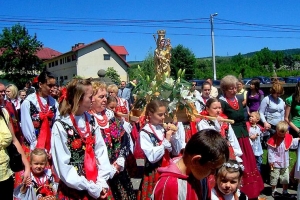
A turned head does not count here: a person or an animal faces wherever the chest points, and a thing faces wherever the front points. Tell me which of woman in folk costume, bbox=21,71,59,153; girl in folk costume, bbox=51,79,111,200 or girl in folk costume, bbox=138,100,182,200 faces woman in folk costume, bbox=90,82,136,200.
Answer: woman in folk costume, bbox=21,71,59,153

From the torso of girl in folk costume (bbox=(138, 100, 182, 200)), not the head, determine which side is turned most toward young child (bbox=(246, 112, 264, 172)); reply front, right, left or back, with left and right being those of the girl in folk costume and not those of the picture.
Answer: left

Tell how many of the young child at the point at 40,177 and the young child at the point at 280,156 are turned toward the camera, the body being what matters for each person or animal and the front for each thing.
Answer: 2

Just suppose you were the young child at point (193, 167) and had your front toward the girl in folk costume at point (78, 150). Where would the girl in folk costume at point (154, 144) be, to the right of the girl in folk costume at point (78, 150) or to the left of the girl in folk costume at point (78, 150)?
right

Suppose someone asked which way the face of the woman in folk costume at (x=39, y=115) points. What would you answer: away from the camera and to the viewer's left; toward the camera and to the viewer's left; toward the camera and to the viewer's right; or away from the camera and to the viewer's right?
toward the camera and to the viewer's right

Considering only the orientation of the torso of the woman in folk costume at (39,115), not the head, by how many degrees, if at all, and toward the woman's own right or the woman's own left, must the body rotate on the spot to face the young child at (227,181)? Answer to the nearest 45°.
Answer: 0° — they already face them

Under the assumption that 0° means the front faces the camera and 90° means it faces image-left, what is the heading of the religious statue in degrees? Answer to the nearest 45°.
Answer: approximately 315°

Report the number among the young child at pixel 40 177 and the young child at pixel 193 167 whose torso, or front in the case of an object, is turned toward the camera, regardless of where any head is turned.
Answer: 1

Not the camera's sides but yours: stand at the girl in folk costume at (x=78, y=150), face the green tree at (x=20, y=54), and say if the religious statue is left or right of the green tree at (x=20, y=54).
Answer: right
